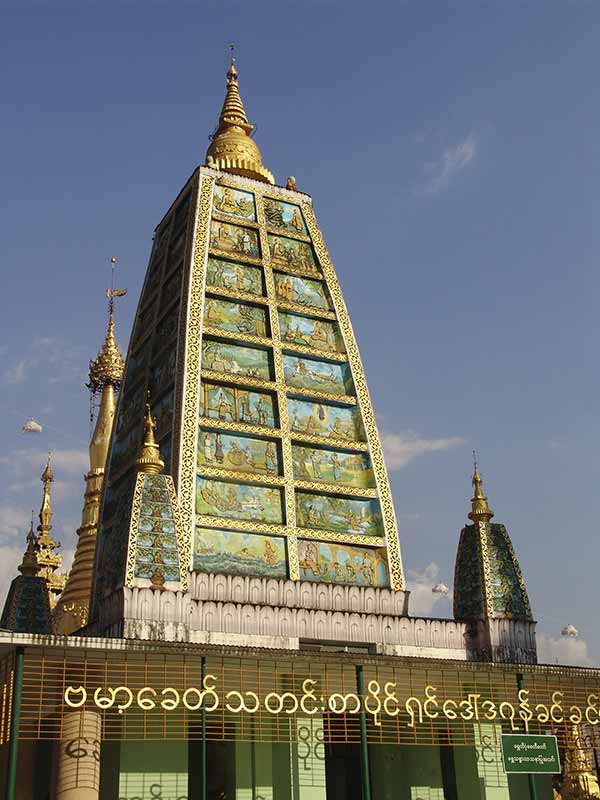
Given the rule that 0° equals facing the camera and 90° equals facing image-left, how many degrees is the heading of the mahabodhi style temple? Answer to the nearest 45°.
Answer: approximately 0°

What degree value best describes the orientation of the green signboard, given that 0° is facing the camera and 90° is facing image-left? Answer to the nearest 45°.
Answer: approximately 0°
